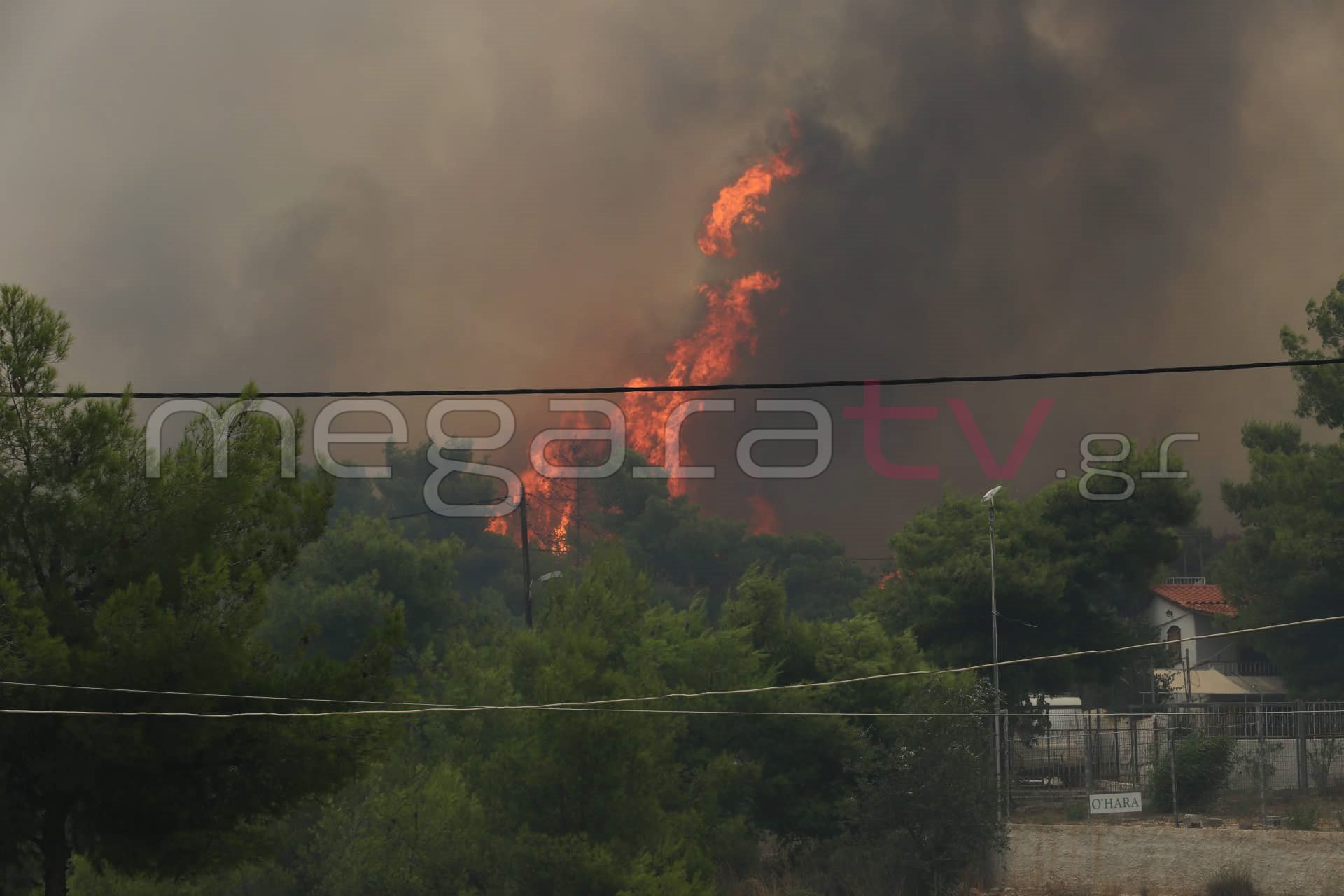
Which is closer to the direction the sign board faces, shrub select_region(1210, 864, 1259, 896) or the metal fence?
the shrub

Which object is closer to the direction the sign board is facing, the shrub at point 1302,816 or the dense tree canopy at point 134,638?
the dense tree canopy

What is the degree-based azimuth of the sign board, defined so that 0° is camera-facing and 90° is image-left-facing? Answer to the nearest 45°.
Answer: approximately 0°

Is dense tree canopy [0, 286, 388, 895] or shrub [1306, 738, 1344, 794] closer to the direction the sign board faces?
the dense tree canopy

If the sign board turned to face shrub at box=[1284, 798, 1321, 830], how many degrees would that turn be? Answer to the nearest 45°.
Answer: approximately 135° to its left

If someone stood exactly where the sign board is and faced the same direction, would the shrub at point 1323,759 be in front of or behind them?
behind
